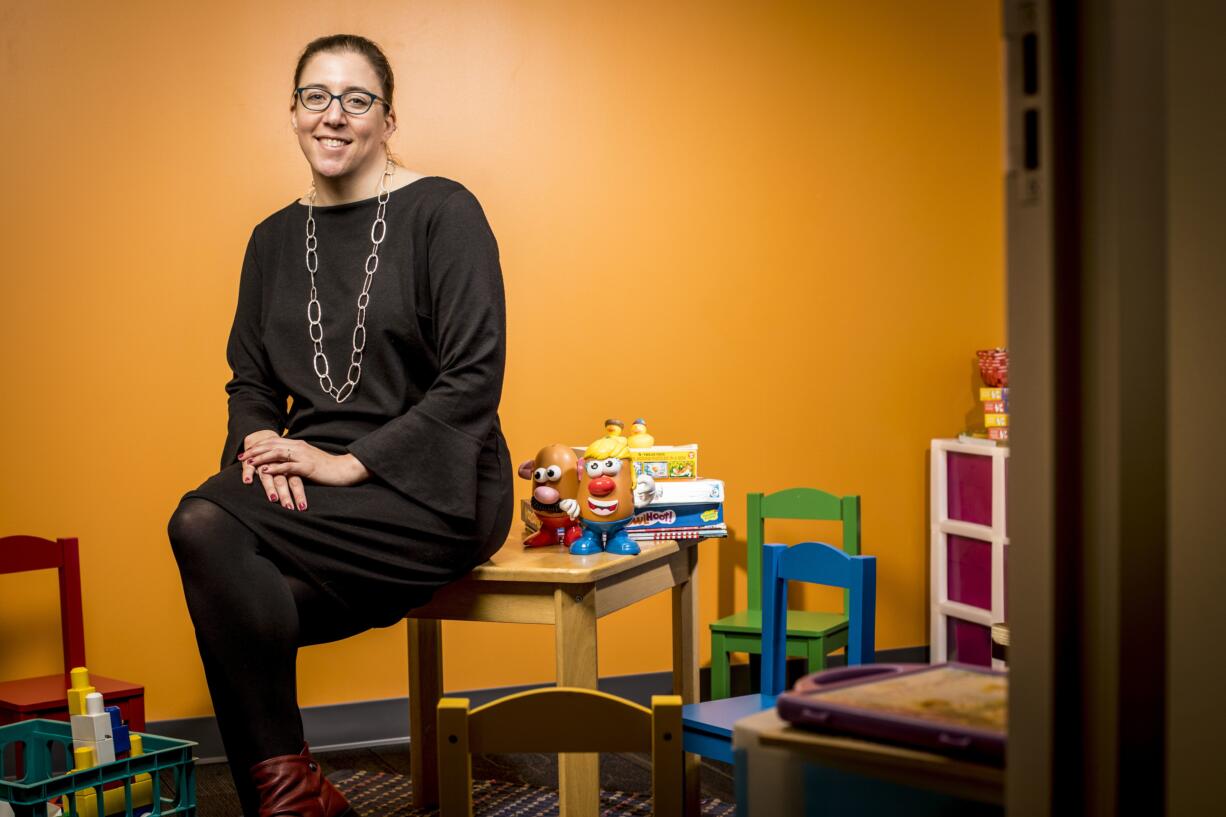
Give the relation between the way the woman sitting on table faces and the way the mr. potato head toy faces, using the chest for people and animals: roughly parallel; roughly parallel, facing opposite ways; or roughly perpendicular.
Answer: roughly parallel

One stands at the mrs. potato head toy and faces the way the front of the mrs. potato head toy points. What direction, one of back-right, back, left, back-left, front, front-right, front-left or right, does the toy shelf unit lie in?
back-left

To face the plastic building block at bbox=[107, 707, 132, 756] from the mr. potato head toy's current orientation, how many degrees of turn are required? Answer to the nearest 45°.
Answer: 0° — it already faces it

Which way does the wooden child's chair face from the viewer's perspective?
away from the camera

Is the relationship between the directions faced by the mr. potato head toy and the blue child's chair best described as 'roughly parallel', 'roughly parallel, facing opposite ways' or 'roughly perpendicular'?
roughly parallel

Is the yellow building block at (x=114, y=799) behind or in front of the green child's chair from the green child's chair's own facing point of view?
in front

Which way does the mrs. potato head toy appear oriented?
toward the camera

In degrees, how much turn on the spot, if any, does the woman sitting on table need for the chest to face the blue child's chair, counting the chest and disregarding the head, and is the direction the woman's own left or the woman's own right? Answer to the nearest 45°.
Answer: approximately 135° to the woman's own left

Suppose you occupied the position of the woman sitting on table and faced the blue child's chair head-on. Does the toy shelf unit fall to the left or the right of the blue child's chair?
left

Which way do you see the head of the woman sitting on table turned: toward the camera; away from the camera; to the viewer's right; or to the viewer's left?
toward the camera

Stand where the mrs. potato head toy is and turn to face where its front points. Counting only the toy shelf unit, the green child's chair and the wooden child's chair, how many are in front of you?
1

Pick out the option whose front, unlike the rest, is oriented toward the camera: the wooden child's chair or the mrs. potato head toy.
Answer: the mrs. potato head toy

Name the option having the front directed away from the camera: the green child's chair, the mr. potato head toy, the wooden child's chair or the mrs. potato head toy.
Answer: the wooden child's chair

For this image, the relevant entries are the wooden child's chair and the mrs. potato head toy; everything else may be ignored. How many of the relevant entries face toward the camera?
1
